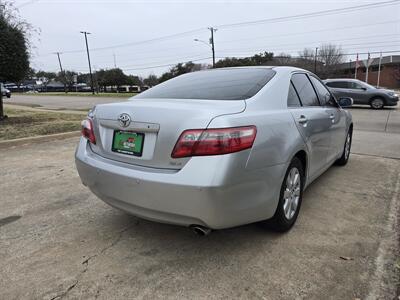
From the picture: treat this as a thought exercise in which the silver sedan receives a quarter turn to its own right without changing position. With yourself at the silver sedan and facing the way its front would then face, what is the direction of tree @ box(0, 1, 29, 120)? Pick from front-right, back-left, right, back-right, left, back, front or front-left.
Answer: back

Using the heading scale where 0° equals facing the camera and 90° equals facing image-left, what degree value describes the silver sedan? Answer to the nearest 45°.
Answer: approximately 225°

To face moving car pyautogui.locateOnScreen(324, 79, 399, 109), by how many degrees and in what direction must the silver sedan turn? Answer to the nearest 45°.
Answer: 0° — it already faces it
